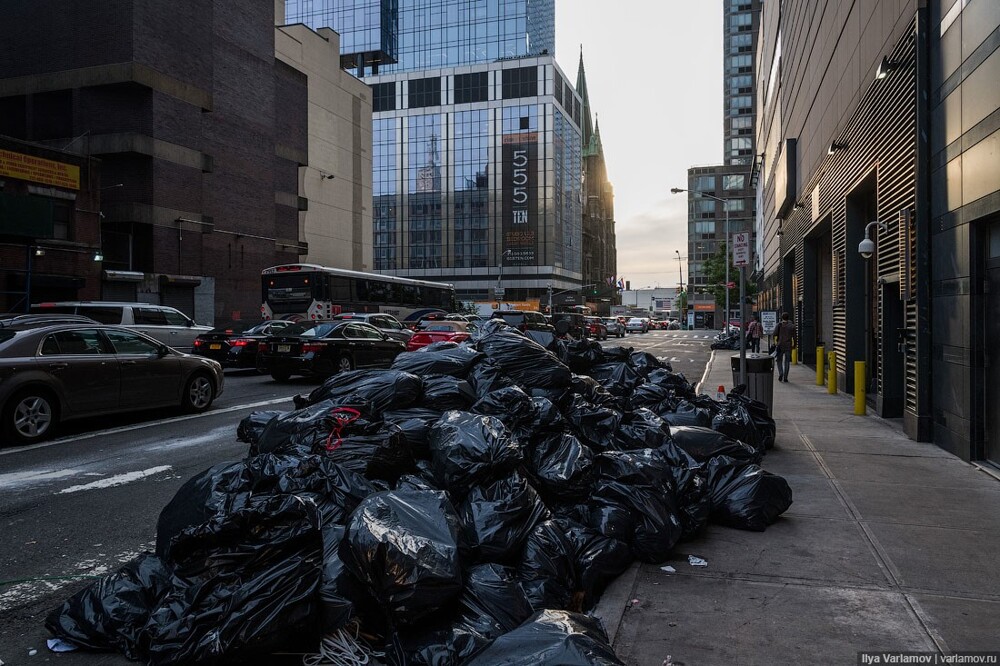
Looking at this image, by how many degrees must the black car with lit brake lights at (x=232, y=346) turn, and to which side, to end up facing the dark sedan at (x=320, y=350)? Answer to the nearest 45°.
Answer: approximately 90° to its right

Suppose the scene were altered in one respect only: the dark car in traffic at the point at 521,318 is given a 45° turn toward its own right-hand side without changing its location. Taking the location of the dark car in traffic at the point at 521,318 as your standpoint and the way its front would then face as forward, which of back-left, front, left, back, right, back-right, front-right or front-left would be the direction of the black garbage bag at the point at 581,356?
right

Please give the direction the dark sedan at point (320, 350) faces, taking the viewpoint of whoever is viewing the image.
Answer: facing away from the viewer and to the right of the viewer

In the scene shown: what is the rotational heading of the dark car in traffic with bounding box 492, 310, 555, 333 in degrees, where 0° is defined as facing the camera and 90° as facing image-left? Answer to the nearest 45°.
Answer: approximately 225°

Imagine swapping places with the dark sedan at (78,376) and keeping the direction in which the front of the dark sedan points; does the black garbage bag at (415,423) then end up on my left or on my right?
on my right

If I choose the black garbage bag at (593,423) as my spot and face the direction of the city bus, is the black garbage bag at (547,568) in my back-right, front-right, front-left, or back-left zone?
back-left

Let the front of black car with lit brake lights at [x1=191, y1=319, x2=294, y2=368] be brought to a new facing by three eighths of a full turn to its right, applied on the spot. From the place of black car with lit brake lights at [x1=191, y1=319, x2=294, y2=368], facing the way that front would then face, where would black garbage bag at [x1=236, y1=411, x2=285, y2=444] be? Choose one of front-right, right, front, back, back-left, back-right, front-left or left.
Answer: front
